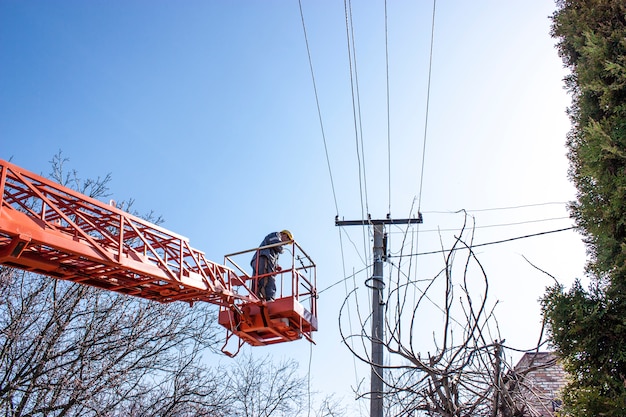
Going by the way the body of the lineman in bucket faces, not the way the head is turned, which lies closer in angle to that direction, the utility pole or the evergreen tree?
the utility pole

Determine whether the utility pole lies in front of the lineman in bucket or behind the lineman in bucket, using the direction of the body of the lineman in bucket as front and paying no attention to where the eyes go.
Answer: in front

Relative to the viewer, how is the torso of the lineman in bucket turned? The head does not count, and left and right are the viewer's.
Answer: facing to the right of the viewer

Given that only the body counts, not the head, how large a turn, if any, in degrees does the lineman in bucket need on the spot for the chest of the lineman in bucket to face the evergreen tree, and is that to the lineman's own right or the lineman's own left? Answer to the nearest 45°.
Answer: approximately 90° to the lineman's own right
